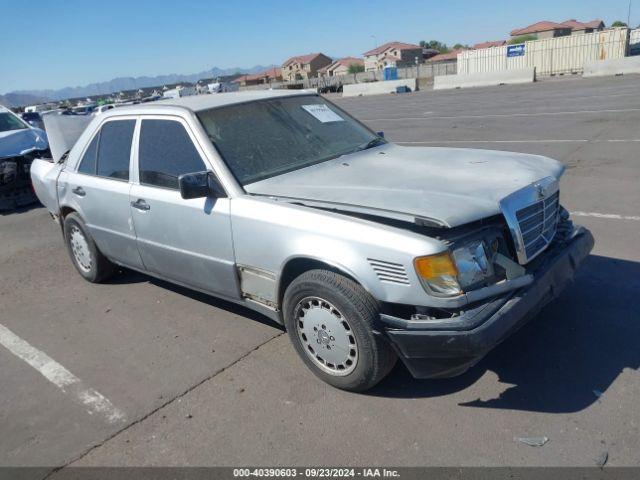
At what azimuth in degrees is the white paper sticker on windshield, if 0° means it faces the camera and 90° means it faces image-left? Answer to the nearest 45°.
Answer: approximately 315°

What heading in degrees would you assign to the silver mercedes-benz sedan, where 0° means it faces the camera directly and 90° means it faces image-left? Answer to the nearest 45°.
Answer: approximately 315°
